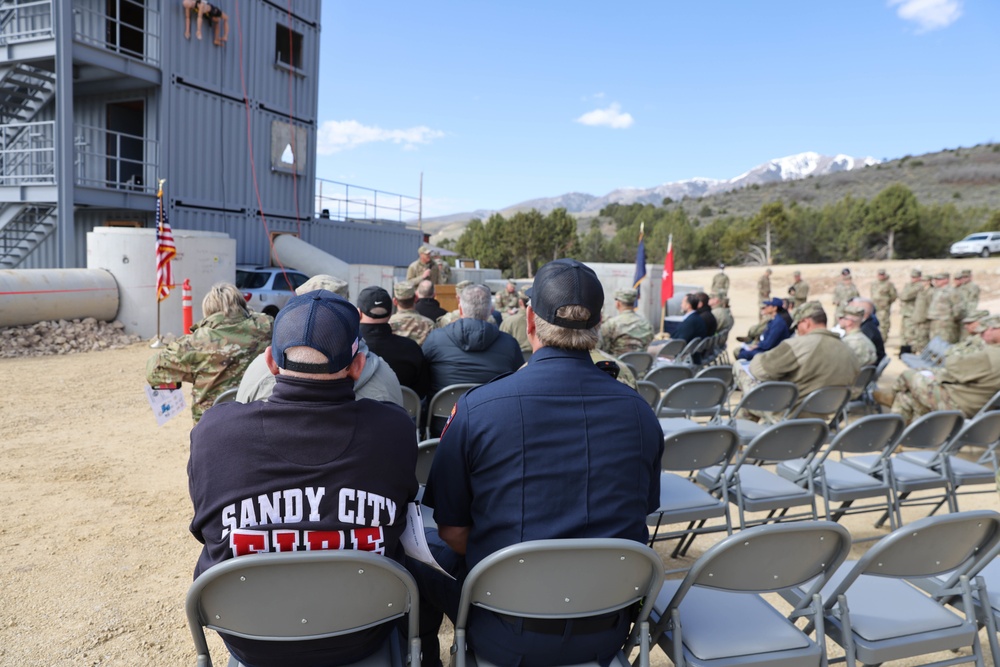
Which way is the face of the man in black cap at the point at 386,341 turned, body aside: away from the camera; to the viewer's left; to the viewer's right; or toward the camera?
away from the camera

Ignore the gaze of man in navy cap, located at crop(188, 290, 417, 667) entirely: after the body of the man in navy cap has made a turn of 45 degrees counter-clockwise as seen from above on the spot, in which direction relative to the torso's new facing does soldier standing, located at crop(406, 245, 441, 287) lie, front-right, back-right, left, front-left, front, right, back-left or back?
front-right

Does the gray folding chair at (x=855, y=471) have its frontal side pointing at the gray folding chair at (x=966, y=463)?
no

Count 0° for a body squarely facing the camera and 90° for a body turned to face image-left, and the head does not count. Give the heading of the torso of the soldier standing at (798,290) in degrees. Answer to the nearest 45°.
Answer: approximately 45°

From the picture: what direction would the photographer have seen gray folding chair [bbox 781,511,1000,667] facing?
facing away from the viewer and to the left of the viewer

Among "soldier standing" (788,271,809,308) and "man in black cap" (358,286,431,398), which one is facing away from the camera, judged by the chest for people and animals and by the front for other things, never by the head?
the man in black cap

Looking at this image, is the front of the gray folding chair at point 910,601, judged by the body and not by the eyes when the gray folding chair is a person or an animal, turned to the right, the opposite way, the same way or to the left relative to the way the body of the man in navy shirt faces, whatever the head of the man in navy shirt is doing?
the same way

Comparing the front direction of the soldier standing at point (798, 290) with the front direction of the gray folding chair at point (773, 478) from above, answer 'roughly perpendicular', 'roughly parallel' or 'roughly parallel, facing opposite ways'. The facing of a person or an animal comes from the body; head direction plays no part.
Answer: roughly perpendicular

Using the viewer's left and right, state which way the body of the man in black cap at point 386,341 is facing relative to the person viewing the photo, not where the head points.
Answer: facing away from the viewer

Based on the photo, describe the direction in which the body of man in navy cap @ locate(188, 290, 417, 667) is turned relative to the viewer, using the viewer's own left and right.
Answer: facing away from the viewer

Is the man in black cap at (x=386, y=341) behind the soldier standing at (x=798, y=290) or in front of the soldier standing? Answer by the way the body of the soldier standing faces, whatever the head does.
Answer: in front

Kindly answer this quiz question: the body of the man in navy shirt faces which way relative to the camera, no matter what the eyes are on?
away from the camera

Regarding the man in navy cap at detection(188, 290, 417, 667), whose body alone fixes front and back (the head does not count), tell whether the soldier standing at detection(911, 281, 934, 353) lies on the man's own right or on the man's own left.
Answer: on the man's own right

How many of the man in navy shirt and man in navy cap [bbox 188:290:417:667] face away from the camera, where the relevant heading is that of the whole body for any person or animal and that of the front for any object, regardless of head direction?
2

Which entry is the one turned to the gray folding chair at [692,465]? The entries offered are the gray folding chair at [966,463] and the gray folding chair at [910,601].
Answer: the gray folding chair at [910,601]

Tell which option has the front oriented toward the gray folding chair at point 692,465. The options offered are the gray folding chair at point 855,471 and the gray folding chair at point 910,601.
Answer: the gray folding chair at point 910,601

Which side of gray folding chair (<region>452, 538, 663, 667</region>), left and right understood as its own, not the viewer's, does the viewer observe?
back

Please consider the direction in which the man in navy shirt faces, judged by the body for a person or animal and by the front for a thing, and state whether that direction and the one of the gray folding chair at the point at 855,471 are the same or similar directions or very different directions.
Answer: same or similar directions
